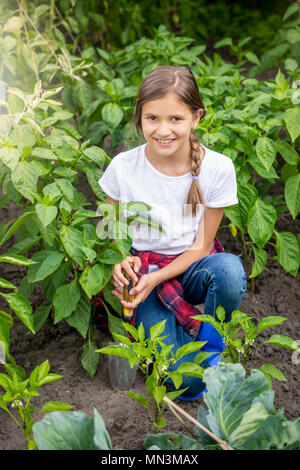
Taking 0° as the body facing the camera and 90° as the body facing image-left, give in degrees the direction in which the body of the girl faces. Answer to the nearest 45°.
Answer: approximately 0°
